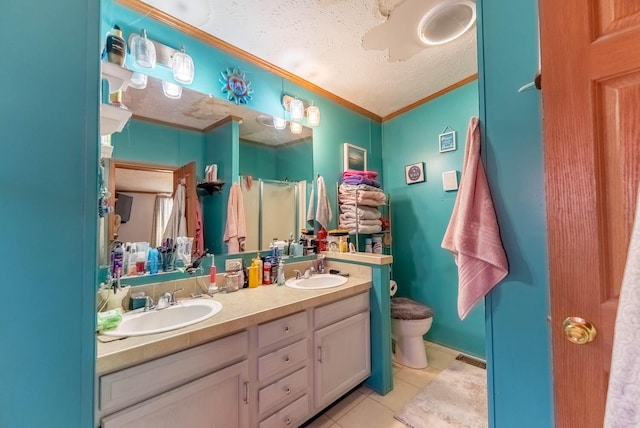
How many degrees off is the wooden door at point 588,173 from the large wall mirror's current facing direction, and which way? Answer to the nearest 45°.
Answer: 0° — it already faces it

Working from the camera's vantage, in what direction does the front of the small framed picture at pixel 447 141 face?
facing the viewer and to the left of the viewer

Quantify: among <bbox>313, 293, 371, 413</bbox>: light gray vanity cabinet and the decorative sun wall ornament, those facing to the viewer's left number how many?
0

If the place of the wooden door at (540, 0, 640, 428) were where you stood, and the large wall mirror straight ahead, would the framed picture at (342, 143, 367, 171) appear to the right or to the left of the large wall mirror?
right

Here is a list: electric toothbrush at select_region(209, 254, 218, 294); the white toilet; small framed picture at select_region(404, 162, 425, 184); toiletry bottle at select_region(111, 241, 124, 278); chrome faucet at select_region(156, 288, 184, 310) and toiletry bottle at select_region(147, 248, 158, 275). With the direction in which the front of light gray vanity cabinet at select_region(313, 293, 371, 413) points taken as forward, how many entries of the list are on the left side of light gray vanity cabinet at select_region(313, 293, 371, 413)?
2

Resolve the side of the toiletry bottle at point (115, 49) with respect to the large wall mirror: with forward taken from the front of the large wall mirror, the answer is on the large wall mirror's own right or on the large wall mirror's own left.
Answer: on the large wall mirror's own right

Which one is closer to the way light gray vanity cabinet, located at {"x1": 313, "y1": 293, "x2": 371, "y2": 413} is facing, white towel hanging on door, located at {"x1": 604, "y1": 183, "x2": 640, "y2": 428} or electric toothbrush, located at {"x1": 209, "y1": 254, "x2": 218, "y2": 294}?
the white towel hanging on door

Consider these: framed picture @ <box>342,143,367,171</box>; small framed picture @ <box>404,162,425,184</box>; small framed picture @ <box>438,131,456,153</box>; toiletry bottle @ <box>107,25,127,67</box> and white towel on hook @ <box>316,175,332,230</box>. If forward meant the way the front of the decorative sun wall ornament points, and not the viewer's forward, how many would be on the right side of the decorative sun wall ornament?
1

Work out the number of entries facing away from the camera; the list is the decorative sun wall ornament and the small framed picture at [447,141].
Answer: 0

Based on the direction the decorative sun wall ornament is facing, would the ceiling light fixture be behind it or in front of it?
in front

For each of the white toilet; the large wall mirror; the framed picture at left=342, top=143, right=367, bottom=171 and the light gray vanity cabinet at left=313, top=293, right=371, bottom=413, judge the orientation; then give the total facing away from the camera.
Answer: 0

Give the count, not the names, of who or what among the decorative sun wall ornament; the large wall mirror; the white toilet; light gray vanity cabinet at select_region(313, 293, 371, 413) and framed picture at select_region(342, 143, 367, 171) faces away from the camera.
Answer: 0
